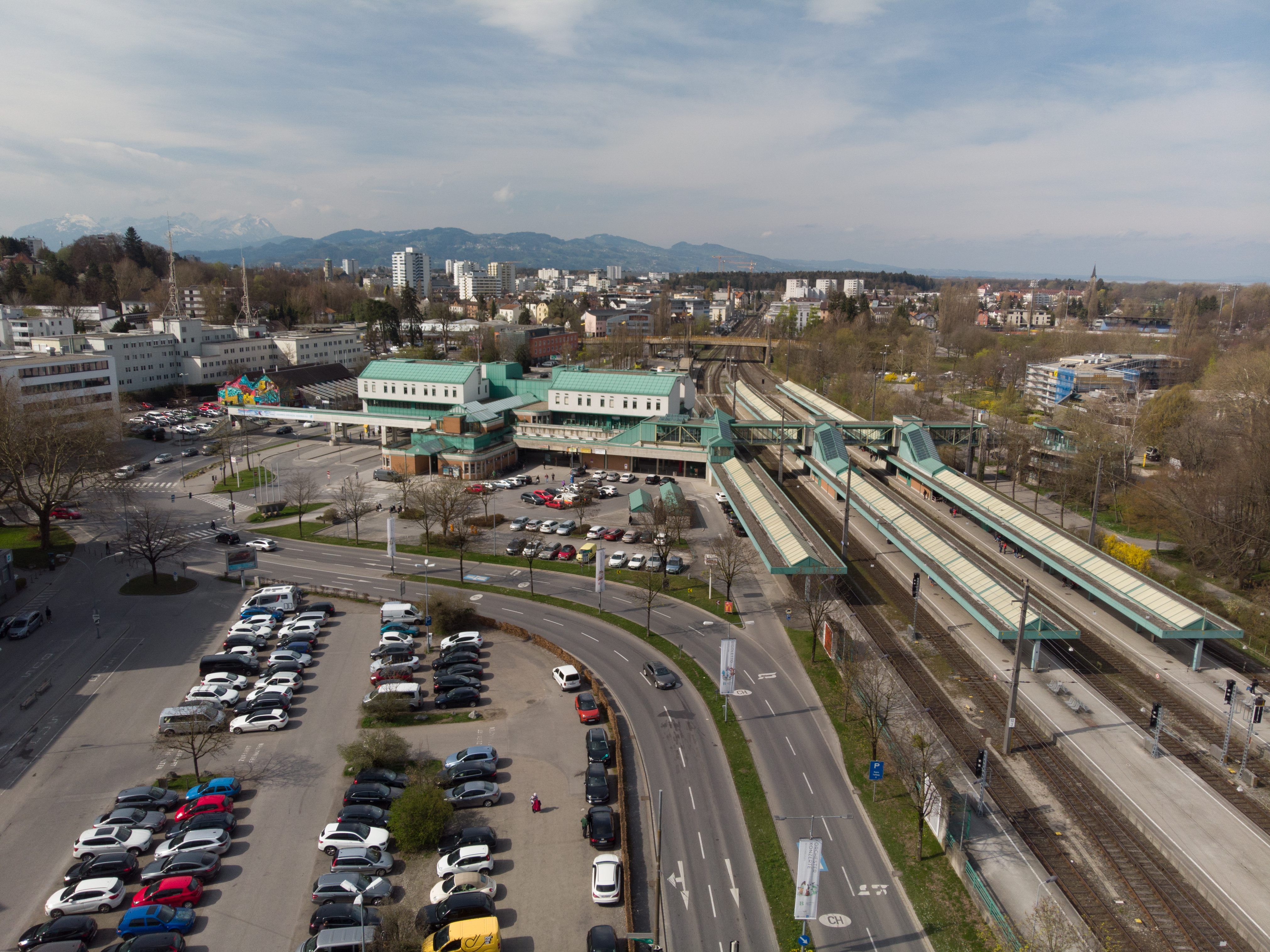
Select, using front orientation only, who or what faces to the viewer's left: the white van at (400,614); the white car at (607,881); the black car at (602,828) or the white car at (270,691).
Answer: the white car at (270,691)

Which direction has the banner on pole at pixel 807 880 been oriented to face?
toward the camera

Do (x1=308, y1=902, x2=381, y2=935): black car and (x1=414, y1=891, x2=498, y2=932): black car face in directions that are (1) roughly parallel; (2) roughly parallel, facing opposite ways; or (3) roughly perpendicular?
roughly parallel, facing opposite ways

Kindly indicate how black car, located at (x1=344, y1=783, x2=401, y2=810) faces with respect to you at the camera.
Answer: facing to the right of the viewer

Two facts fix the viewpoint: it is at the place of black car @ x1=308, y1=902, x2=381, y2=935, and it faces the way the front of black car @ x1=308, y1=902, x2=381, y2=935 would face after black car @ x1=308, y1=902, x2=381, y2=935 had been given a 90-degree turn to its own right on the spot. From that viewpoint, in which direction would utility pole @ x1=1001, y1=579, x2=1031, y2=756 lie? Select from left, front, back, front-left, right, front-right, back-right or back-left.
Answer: left

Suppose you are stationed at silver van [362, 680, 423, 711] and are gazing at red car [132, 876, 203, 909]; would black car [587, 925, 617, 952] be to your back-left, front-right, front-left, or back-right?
front-left

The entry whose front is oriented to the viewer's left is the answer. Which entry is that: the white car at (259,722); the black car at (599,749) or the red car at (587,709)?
the white car

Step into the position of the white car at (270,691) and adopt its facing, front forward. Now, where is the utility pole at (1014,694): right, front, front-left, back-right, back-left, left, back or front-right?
back-left

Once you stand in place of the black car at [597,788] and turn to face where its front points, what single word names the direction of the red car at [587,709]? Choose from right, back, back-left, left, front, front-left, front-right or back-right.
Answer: back

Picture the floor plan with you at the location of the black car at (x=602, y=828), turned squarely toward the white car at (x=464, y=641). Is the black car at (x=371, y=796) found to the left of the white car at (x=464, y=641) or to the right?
left

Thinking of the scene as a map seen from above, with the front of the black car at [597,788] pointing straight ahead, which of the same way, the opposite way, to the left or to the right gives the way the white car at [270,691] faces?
to the right
